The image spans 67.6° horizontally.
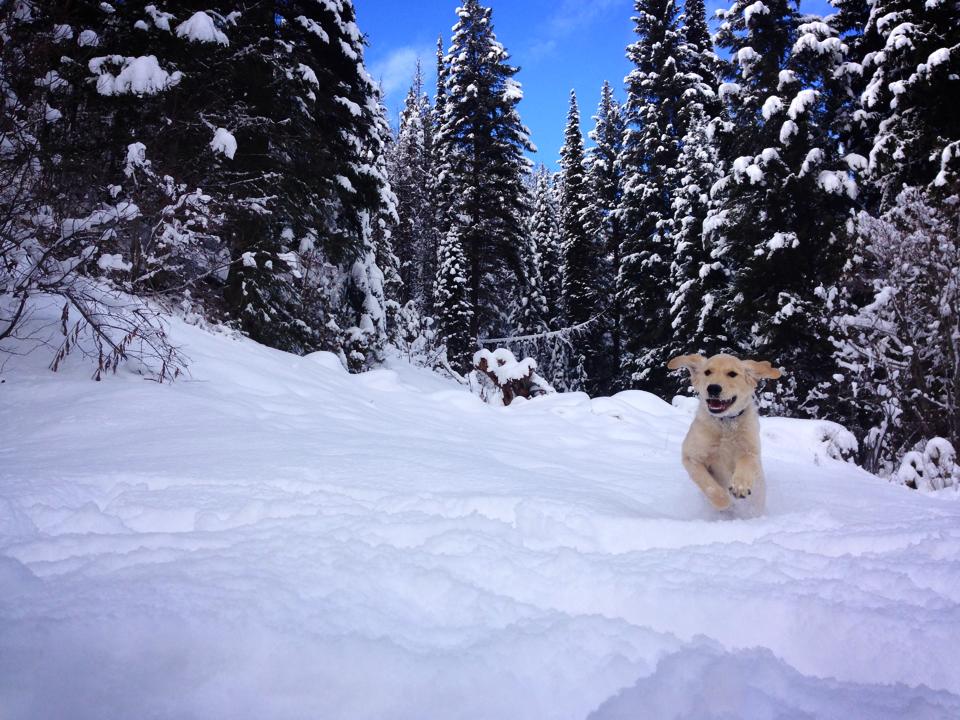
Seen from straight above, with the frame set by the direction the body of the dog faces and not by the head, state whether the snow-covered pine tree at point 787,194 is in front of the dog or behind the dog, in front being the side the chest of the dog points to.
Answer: behind

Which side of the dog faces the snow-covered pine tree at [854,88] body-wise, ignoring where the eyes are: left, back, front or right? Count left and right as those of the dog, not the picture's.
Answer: back

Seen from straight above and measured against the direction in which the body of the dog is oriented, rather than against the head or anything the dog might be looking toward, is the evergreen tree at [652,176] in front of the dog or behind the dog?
behind

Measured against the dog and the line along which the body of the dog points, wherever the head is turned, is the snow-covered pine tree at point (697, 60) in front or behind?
behind

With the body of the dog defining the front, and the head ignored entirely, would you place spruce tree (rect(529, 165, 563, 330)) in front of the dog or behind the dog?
behind

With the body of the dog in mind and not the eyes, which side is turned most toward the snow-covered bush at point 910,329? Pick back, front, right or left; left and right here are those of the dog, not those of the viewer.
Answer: back

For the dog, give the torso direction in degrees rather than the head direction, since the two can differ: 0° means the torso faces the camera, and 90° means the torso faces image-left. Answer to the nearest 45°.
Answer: approximately 0°

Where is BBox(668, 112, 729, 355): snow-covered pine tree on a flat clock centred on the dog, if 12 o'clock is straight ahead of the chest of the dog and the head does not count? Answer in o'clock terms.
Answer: The snow-covered pine tree is roughly at 6 o'clock from the dog.

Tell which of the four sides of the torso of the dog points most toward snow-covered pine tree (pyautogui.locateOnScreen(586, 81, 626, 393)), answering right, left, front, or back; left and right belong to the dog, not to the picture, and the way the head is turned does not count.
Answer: back
